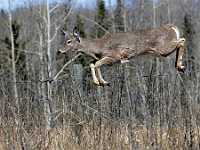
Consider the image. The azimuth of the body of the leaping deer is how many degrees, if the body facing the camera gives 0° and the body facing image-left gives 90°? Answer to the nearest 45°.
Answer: approximately 90°
